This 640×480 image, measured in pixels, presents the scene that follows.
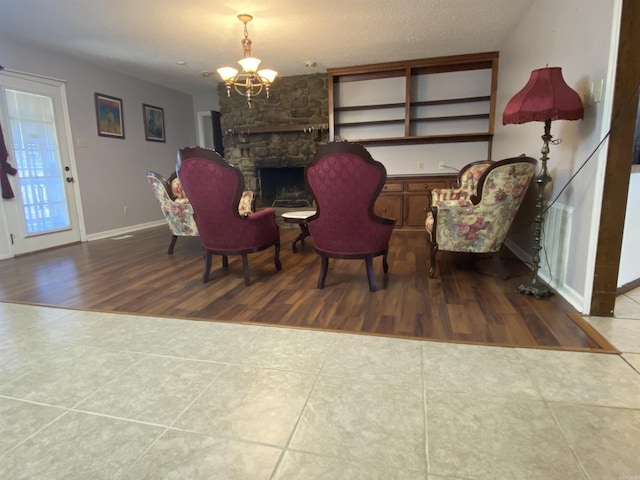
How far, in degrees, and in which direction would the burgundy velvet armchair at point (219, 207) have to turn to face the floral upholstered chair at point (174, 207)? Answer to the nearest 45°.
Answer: approximately 45° to its left

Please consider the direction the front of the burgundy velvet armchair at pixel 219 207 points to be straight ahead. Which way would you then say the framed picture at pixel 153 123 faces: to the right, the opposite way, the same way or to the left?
to the right

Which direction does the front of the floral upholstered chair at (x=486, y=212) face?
to the viewer's left

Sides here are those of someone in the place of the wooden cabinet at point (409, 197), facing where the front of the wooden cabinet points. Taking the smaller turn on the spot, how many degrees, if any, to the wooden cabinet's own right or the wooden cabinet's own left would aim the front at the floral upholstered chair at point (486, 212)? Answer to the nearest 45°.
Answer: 0° — it already faces it

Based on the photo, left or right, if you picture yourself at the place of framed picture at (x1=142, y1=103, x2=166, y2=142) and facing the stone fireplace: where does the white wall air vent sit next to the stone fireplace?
right

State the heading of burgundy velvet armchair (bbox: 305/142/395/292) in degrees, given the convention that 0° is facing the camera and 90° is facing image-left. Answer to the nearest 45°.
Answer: approximately 180°

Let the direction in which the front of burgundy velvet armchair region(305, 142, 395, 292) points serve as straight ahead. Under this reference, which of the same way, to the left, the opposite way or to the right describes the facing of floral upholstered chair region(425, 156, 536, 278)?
to the left

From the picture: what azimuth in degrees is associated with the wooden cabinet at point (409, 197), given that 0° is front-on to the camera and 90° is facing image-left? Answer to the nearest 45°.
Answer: approximately 0°

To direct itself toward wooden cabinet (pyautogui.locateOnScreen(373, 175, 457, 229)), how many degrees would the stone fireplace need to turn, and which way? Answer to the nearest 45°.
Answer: approximately 45° to its left

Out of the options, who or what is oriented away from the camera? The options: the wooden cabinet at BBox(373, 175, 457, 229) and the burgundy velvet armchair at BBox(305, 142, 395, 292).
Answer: the burgundy velvet armchair
